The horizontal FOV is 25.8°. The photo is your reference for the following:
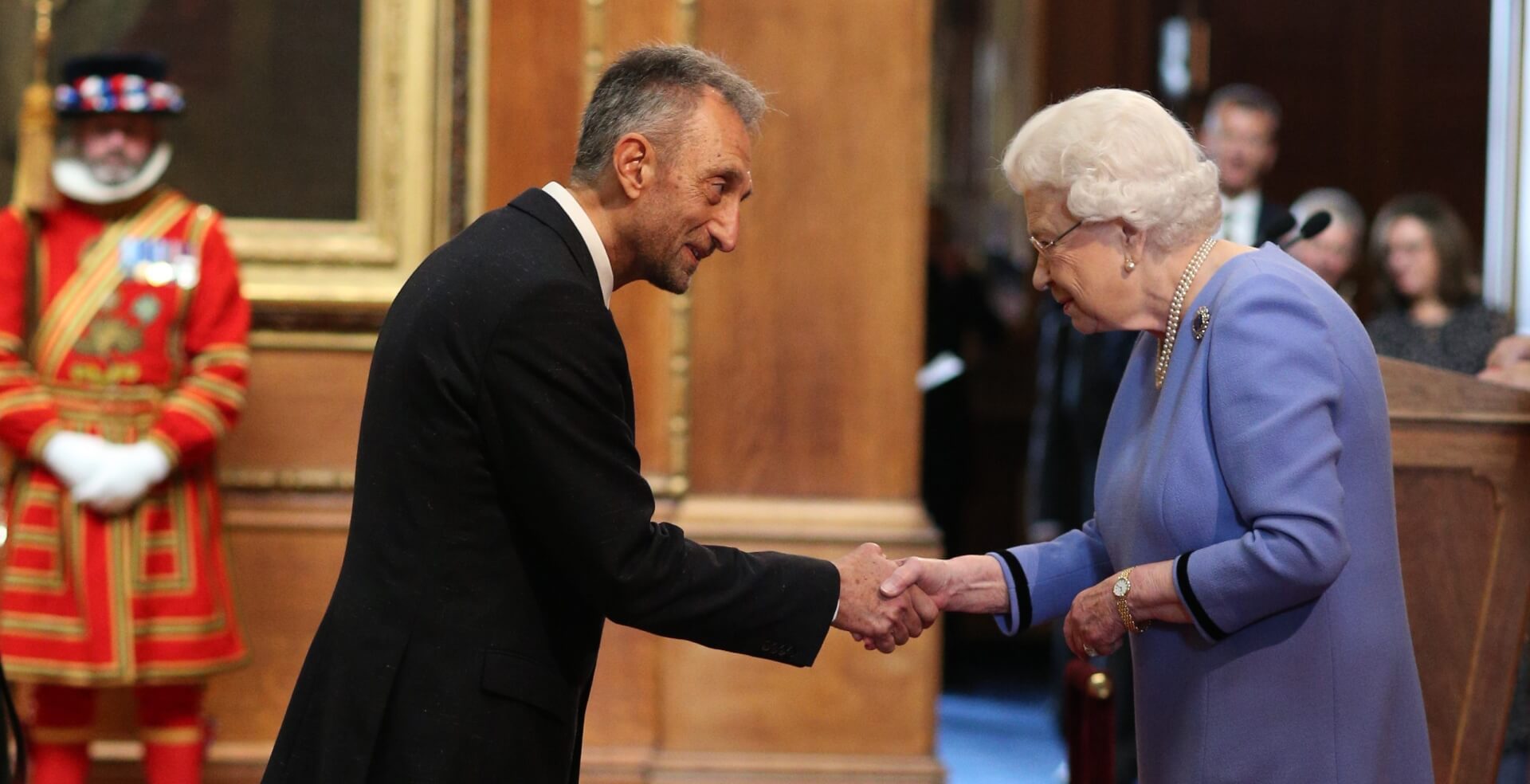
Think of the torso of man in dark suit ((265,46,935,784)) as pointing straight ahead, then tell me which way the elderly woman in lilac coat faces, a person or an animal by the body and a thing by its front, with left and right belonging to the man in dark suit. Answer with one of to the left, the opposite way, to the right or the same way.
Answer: the opposite way

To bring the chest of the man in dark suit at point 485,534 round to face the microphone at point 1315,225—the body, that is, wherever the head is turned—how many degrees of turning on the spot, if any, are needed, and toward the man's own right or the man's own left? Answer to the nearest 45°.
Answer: approximately 45° to the man's own left

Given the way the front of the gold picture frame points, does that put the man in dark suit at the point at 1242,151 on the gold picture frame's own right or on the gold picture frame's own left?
on the gold picture frame's own left

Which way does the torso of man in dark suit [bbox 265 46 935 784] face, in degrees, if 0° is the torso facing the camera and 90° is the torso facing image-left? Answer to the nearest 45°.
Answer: approximately 270°

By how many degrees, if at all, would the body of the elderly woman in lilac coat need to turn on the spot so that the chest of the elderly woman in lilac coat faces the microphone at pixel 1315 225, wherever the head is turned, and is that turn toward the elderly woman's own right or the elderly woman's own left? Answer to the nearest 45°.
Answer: approximately 90° to the elderly woman's own right

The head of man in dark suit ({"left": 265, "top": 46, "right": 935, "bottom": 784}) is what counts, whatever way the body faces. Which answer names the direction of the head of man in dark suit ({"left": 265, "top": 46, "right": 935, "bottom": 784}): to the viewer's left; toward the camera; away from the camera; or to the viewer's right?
to the viewer's right

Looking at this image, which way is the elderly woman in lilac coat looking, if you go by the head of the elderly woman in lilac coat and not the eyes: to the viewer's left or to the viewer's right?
to the viewer's left

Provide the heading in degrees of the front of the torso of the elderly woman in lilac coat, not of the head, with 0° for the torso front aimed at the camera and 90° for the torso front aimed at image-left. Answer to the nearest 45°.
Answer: approximately 90°

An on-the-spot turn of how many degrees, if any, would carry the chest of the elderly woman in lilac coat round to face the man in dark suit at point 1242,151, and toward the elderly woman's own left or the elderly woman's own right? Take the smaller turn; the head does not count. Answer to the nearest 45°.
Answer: approximately 90° to the elderly woman's own right
